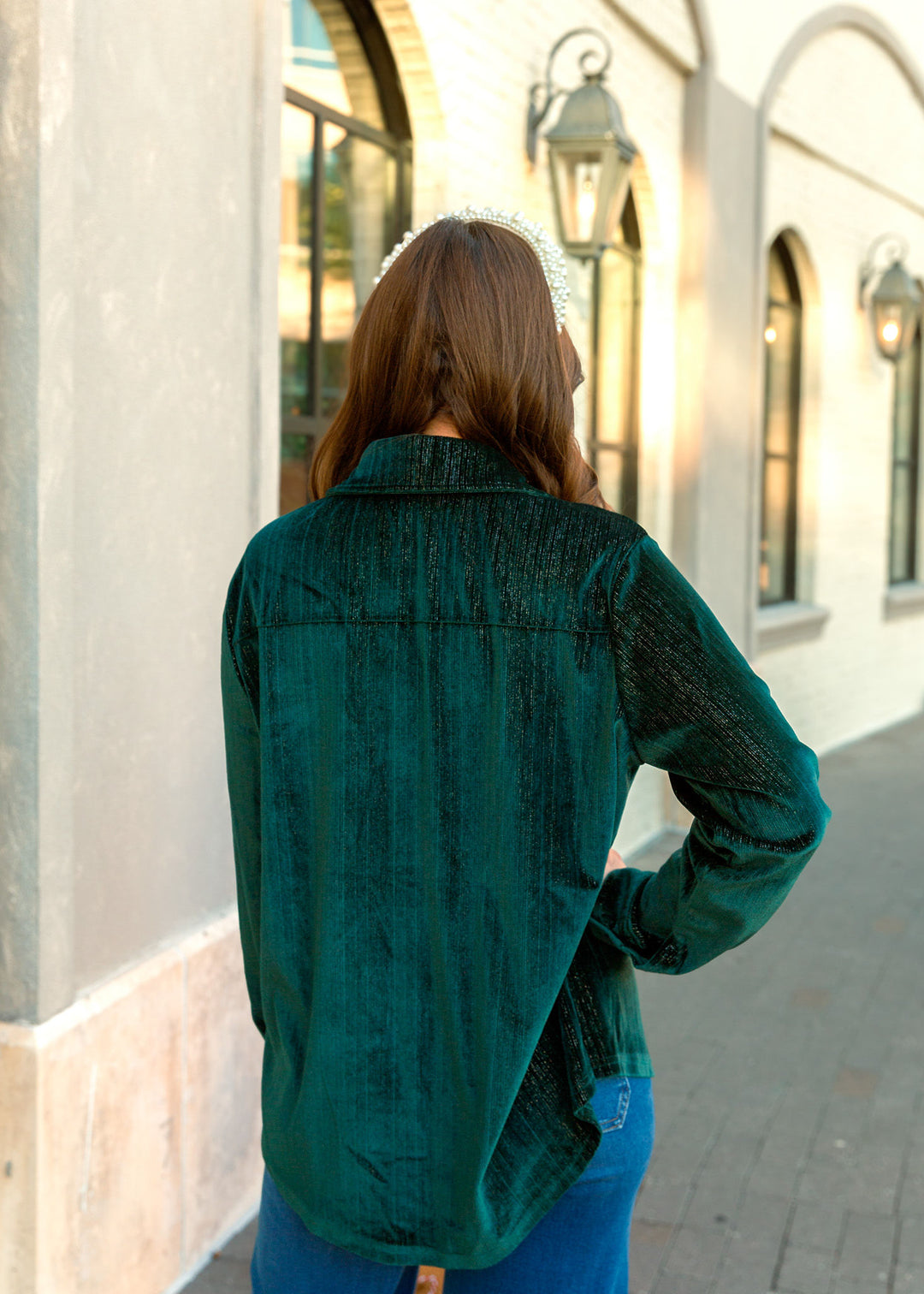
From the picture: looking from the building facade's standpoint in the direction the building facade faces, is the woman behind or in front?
in front

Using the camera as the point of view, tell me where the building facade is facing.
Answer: facing the viewer and to the right of the viewer
